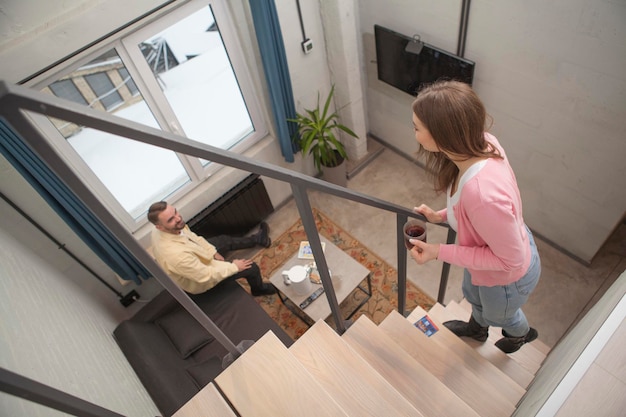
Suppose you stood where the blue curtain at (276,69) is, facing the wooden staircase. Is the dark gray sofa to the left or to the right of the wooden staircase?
right

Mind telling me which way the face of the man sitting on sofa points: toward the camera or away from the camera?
toward the camera

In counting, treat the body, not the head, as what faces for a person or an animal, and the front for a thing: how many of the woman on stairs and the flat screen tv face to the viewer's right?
0

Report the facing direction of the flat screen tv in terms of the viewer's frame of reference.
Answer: facing the viewer and to the left of the viewer

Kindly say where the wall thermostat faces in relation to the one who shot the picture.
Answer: facing the viewer and to the right of the viewer

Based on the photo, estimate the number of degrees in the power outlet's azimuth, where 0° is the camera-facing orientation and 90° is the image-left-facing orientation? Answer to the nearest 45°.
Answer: approximately 315°

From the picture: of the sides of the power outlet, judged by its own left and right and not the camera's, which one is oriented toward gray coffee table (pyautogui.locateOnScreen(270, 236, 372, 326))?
front

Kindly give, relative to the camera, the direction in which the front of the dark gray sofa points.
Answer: facing away from the viewer and to the right of the viewer

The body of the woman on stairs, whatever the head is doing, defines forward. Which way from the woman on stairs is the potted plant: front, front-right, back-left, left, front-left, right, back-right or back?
front-right

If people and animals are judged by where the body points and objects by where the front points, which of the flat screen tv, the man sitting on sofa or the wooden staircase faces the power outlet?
the flat screen tv

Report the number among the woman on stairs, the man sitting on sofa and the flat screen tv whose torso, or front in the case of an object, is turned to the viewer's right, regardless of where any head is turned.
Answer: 1

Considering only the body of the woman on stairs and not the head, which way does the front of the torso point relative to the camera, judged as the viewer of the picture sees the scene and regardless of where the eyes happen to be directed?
to the viewer's left

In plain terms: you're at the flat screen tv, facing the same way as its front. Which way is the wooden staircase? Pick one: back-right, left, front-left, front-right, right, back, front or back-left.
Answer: front-left

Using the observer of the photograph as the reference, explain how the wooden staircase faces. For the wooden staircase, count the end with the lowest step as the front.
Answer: facing away from the viewer and to the right of the viewer

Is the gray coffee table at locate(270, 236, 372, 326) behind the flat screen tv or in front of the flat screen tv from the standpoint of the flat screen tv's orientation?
in front

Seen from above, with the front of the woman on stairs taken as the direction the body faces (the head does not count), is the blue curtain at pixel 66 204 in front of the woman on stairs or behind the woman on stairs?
in front

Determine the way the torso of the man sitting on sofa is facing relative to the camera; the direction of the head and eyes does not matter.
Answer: to the viewer's right

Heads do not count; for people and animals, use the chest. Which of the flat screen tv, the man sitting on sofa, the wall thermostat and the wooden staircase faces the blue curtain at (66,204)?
the flat screen tv
